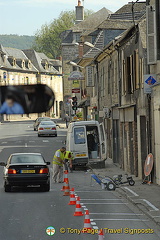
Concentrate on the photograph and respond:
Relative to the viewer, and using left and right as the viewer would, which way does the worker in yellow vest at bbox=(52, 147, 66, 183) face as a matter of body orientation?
facing to the right of the viewer

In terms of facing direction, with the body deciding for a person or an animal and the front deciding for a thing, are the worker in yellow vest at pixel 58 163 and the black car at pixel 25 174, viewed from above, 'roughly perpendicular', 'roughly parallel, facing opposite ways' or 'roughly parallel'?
roughly perpendicular

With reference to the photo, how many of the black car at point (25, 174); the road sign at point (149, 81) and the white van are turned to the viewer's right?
0

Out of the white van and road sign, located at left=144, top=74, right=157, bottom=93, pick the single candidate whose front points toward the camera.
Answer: the road sign

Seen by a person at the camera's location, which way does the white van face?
facing away from the viewer

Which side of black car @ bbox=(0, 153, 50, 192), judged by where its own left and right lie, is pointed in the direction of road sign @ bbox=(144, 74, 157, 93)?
right

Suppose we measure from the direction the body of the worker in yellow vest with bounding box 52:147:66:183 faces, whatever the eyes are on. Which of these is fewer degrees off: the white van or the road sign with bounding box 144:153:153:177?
the road sign

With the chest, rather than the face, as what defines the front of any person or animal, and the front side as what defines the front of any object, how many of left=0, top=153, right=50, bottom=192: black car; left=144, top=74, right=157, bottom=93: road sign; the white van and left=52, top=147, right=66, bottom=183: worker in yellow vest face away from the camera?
2

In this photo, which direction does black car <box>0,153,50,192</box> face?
away from the camera

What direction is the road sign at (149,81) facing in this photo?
toward the camera

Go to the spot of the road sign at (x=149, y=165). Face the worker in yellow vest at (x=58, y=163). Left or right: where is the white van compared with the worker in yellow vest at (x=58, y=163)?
right
